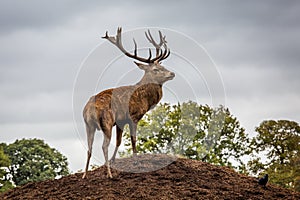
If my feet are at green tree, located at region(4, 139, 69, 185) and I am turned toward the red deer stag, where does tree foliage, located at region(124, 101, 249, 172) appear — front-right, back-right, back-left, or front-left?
front-left

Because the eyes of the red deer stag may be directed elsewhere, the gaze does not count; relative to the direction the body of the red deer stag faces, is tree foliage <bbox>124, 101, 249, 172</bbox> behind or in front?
in front

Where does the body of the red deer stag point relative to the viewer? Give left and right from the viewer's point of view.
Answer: facing away from the viewer and to the right of the viewer

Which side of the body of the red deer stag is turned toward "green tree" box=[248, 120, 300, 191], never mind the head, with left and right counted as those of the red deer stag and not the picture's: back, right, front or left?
front

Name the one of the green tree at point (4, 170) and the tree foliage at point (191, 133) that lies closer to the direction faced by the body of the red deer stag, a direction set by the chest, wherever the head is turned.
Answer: the tree foliage
